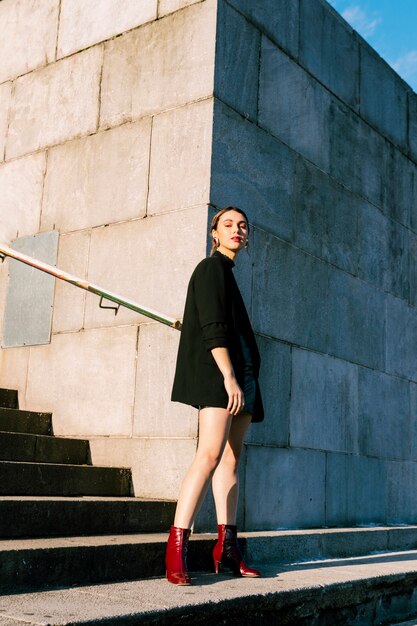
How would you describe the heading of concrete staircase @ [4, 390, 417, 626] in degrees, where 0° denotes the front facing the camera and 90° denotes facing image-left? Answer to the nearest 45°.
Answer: approximately 315°
